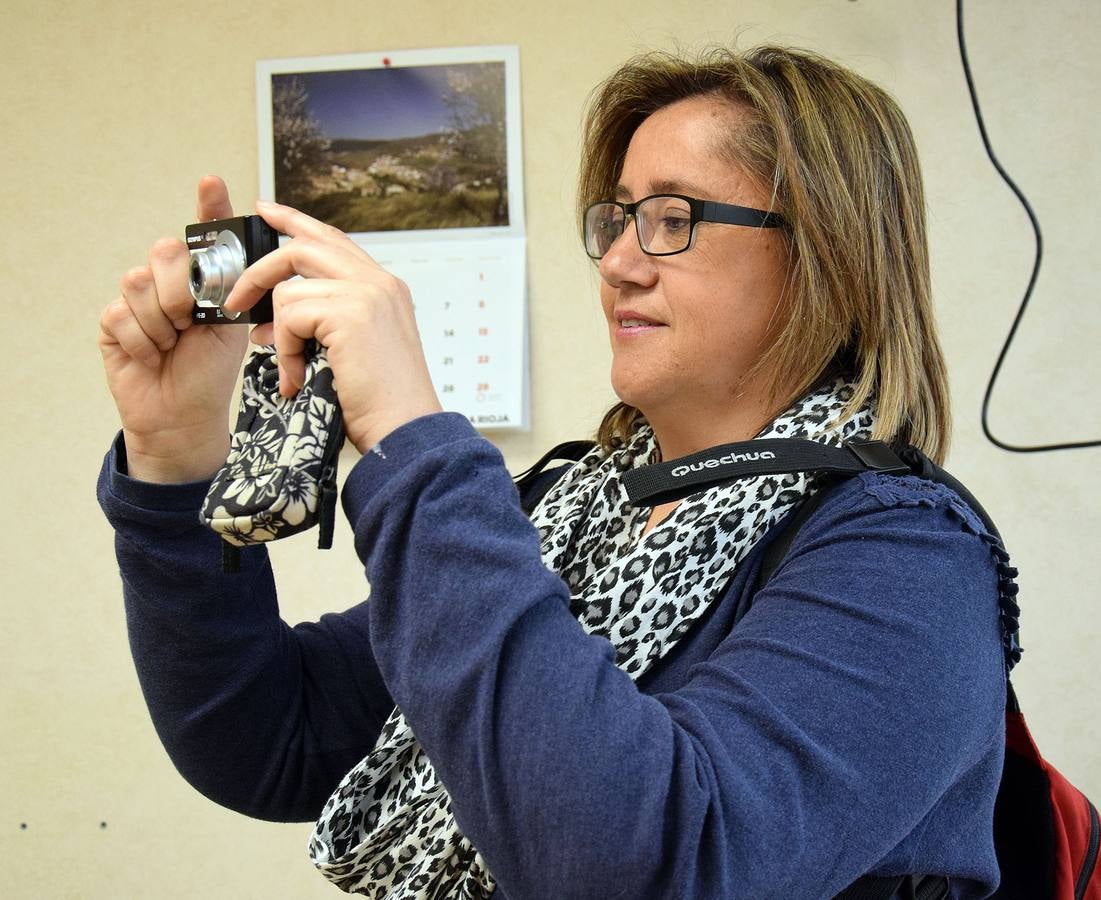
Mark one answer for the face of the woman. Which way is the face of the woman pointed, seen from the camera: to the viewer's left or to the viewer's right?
to the viewer's left

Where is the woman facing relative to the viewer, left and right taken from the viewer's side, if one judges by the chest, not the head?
facing the viewer and to the left of the viewer
